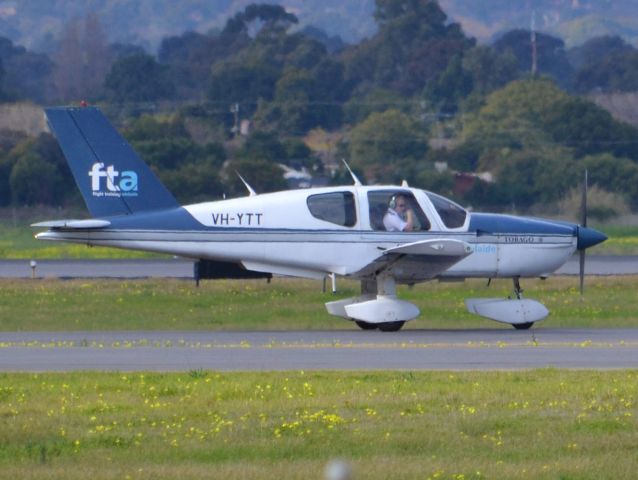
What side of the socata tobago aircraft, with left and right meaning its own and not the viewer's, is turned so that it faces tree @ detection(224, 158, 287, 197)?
left

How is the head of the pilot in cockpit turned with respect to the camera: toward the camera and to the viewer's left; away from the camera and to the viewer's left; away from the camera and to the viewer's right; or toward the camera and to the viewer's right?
toward the camera and to the viewer's right

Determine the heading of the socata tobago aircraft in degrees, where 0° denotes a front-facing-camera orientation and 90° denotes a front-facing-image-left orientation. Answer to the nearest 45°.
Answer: approximately 270°
